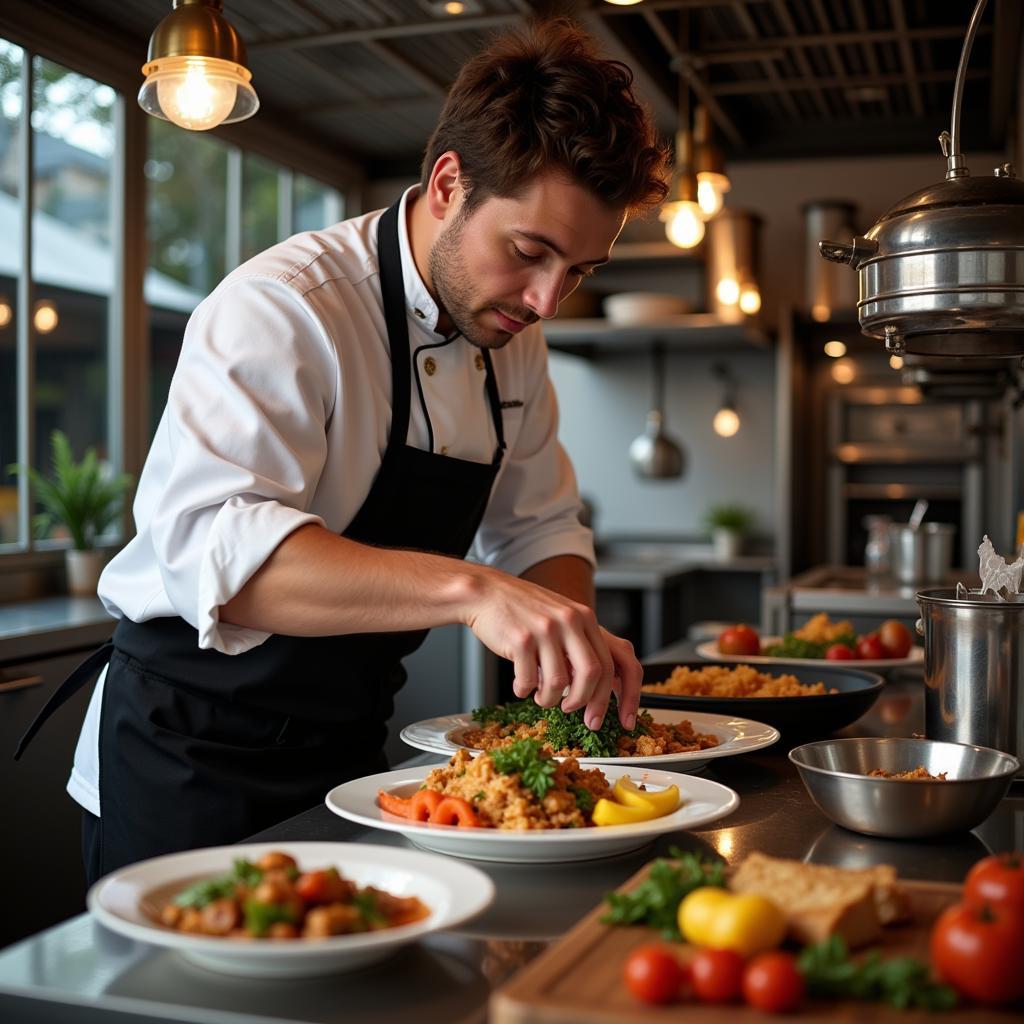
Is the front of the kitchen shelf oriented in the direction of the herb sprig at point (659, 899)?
yes

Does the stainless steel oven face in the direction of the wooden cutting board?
yes

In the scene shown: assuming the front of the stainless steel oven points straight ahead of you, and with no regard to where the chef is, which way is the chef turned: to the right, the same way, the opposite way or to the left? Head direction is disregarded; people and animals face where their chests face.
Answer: to the left

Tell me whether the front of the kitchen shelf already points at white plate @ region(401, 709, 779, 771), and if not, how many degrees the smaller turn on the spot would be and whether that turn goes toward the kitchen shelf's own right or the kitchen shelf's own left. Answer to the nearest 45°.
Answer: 0° — it already faces it

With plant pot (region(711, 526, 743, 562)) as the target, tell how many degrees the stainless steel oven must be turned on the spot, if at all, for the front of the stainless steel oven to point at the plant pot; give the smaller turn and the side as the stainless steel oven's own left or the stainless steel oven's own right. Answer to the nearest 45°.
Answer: approximately 90° to the stainless steel oven's own right

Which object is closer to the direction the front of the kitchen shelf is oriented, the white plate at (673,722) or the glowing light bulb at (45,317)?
the white plate

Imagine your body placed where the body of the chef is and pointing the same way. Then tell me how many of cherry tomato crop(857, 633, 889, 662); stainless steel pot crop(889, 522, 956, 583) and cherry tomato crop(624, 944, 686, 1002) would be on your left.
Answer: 2

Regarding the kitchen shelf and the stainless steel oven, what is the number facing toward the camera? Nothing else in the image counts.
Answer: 2

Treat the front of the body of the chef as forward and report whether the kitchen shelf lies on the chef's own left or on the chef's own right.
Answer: on the chef's own left

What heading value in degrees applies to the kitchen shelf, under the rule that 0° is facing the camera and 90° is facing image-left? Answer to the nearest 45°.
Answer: approximately 0°
